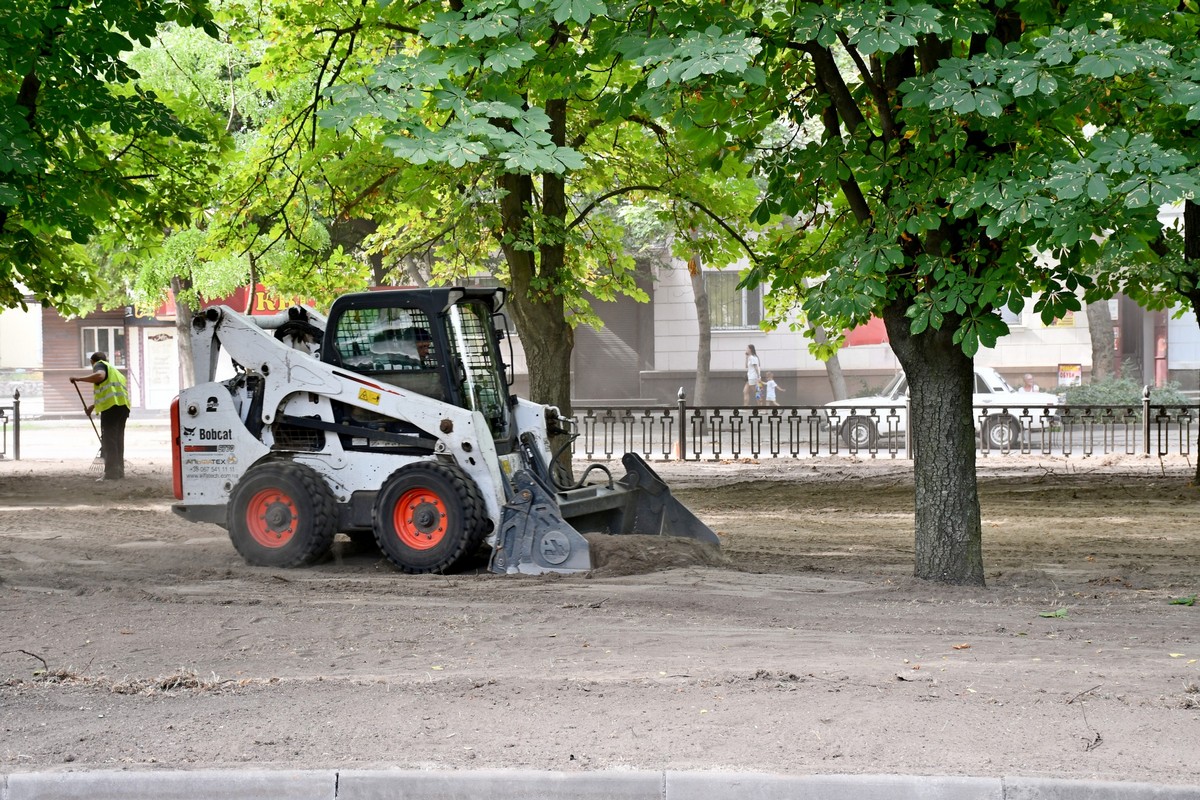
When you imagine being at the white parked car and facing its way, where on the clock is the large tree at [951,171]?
The large tree is roughly at 9 o'clock from the white parked car.

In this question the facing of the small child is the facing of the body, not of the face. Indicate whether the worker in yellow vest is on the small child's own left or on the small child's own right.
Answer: on the small child's own left

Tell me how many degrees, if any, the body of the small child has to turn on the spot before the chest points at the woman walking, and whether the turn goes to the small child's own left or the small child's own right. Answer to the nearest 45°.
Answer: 0° — they already face them

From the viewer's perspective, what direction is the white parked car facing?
to the viewer's left

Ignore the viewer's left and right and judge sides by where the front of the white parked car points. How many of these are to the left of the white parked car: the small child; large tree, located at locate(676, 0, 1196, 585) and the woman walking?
1

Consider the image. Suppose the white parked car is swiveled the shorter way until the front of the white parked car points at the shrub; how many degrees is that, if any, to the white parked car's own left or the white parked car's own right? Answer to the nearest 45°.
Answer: approximately 135° to the white parked car's own right
